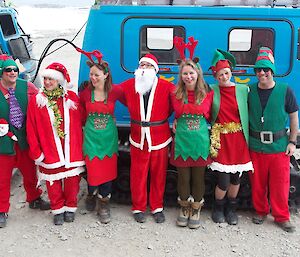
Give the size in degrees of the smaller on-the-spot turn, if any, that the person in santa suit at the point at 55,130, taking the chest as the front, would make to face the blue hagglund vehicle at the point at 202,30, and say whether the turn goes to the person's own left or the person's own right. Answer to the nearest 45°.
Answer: approximately 90° to the person's own left

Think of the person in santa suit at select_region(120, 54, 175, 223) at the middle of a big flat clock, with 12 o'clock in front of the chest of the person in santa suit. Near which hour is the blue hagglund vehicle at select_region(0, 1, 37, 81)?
The blue hagglund vehicle is roughly at 5 o'clock from the person in santa suit.

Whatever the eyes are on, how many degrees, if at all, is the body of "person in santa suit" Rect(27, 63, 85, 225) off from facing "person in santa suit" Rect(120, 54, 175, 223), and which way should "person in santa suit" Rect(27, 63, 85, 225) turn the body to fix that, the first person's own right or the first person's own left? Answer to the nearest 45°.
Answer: approximately 90° to the first person's own left

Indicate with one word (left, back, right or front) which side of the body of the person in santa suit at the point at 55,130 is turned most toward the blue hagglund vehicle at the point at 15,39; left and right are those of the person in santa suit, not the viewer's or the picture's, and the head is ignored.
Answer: back

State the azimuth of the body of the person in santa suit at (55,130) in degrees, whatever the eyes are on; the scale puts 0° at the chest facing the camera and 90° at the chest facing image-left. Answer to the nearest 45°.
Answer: approximately 0°

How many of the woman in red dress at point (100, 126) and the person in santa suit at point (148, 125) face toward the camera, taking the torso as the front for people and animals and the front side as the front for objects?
2

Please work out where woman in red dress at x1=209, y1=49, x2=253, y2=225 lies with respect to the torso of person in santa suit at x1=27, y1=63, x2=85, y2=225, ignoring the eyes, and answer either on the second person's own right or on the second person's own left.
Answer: on the second person's own left

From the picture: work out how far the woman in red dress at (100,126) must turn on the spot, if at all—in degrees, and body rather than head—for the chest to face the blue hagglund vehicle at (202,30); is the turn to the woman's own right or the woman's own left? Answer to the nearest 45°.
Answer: approximately 90° to the woman's own left

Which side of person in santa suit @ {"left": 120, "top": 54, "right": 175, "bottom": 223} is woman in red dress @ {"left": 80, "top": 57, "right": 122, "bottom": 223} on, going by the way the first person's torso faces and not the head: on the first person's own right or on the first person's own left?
on the first person's own right

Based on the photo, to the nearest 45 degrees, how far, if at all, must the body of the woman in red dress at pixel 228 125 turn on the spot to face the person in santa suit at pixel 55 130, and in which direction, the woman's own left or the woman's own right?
approximately 90° to the woman's own right

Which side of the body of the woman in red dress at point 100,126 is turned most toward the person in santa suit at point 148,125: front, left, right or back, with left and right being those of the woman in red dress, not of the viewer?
left

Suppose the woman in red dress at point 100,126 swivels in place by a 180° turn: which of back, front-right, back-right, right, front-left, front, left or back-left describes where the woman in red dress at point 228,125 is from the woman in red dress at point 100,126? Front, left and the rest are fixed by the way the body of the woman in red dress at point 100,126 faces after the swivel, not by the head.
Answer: right
